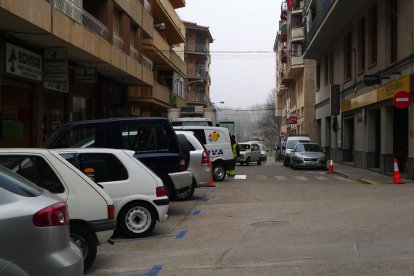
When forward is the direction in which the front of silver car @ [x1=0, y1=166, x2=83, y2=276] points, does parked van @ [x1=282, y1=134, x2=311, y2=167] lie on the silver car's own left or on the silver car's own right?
on the silver car's own right

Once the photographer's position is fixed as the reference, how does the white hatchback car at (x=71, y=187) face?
facing to the left of the viewer

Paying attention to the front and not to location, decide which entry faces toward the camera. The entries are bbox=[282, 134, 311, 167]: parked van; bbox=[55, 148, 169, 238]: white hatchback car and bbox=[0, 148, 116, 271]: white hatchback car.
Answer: the parked van

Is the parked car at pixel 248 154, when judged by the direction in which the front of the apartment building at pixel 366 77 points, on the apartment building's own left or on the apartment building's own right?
on the apartment building's own right

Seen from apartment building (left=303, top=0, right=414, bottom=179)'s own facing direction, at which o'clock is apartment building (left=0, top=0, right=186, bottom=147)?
apartment building (left=0, top=0, right=186, bottom=147) is roughly at 12 o'clock from apartment building (left=303, top=0, right=414, bottom=179).

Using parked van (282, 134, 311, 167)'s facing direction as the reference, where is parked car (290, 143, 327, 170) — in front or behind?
in front

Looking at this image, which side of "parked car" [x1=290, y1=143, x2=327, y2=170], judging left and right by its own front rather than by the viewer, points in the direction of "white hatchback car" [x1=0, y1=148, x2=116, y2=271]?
front

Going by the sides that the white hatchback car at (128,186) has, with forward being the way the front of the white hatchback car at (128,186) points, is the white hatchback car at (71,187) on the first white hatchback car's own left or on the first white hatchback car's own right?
on the first white hatchback car's own left

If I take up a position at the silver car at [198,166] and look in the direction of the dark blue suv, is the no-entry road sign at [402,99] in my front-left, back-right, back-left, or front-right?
back-left
